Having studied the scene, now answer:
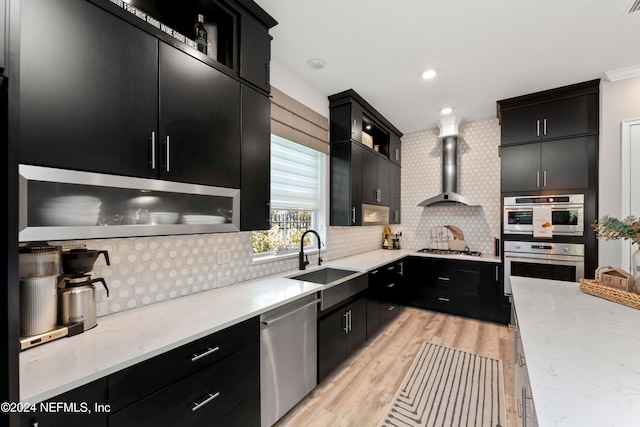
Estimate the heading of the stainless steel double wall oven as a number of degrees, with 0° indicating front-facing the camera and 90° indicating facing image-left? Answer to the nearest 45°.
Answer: approximately 0°

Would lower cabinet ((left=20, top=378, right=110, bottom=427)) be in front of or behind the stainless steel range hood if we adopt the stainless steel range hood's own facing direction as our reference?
in front

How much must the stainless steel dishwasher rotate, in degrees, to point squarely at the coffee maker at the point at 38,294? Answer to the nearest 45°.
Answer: approximately 90° to its right

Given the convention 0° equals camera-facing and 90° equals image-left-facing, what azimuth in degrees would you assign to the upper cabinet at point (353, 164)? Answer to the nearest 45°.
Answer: approximately 315°

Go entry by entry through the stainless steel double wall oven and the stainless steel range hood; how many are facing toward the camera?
2

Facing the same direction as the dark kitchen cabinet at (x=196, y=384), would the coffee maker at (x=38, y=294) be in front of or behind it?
behind

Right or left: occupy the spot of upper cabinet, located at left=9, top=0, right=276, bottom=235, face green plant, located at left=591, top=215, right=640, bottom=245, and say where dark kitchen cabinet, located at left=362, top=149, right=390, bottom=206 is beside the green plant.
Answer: left

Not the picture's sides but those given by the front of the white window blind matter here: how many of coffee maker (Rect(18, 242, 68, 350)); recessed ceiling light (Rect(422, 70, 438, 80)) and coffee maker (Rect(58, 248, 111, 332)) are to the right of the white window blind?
2

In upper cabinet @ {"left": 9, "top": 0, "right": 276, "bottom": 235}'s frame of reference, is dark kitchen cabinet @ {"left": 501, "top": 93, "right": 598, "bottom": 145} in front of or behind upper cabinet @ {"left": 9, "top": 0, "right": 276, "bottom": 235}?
in front

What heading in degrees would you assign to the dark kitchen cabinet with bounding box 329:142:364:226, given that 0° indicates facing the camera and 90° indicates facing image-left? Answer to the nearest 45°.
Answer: approximately 315°

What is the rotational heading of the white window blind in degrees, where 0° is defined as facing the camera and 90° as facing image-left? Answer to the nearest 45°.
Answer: approximately 315°

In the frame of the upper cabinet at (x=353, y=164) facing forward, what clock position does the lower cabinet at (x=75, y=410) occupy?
The lower cabinet is roughly at 2 o'clock from the upper cabinet.

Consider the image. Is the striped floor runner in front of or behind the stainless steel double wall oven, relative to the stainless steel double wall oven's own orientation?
in front
